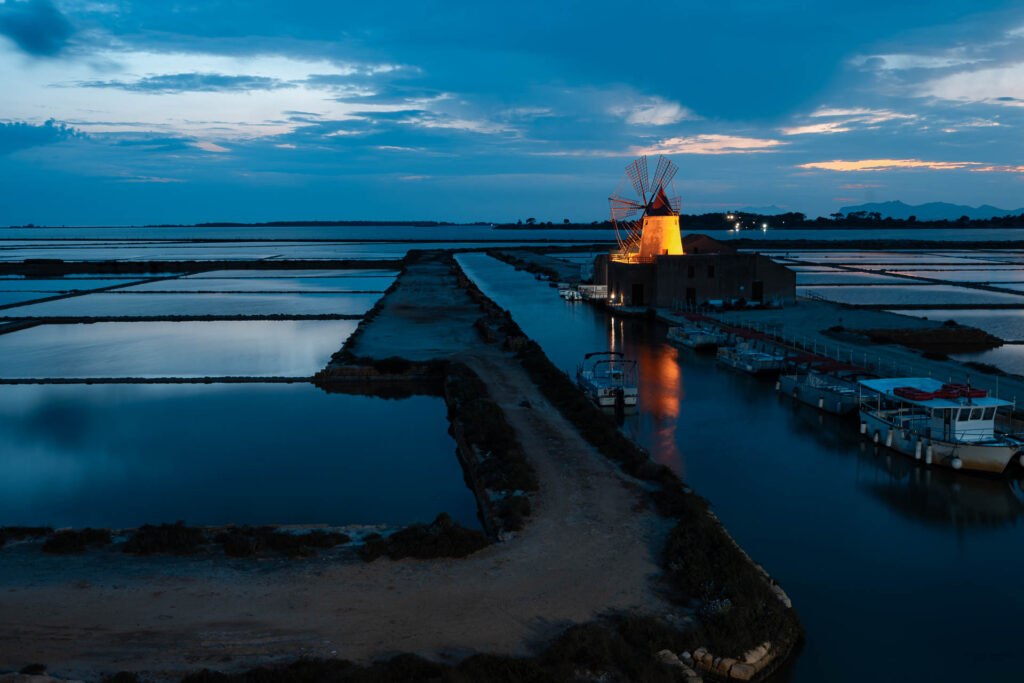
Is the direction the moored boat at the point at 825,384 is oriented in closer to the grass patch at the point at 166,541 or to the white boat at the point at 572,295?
the grass patch

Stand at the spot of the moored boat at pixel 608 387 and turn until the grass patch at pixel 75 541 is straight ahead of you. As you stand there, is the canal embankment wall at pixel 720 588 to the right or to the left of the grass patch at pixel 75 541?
left
